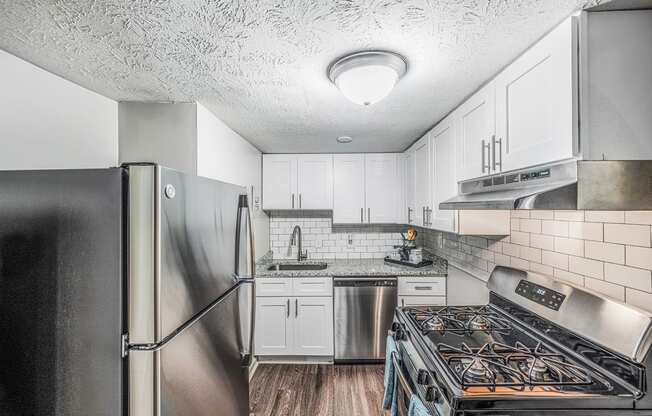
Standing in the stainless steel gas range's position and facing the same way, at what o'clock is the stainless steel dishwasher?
The stainless steel dishwasher is roughly at 3 o'clock from the stainless steel gas range.

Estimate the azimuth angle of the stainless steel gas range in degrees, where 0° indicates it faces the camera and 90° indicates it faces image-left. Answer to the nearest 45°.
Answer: approximately 45°

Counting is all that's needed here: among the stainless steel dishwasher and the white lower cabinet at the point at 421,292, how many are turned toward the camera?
2

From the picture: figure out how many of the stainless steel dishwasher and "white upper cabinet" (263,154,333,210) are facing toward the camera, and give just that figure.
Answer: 2

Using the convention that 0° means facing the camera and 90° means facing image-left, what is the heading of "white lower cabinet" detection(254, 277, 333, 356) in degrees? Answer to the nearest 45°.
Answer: approximately 0°

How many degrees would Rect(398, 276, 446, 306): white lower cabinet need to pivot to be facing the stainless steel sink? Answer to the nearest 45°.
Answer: approximately 90° to its right

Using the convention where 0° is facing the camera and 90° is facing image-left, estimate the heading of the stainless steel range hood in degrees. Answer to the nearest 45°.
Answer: approximately 45°

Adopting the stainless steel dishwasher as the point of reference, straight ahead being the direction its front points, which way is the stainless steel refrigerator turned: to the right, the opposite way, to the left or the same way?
to the left

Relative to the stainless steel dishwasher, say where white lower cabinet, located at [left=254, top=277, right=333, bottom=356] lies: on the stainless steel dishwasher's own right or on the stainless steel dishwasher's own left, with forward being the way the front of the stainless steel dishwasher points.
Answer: on the stainless steel dishwasher's own right
